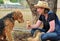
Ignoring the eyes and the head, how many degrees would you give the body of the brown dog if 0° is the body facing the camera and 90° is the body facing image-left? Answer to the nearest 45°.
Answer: approximately 270°

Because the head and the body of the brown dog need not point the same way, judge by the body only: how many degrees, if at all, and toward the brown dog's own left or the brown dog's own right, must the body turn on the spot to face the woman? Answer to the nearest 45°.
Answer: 0° — it already faces them

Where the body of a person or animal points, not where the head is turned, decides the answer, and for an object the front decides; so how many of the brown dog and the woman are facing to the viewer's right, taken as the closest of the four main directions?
1

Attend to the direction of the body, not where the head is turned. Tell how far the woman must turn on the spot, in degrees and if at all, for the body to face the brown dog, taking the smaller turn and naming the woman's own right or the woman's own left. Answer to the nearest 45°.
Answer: approximately 45° to the woman's own right

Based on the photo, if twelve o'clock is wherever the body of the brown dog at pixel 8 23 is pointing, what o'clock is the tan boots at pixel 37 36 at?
The tan boots is roughly at 1 o'clock from the brown dog.

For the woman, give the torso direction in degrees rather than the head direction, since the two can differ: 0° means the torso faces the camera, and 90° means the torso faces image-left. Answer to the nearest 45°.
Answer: approximately 45°
